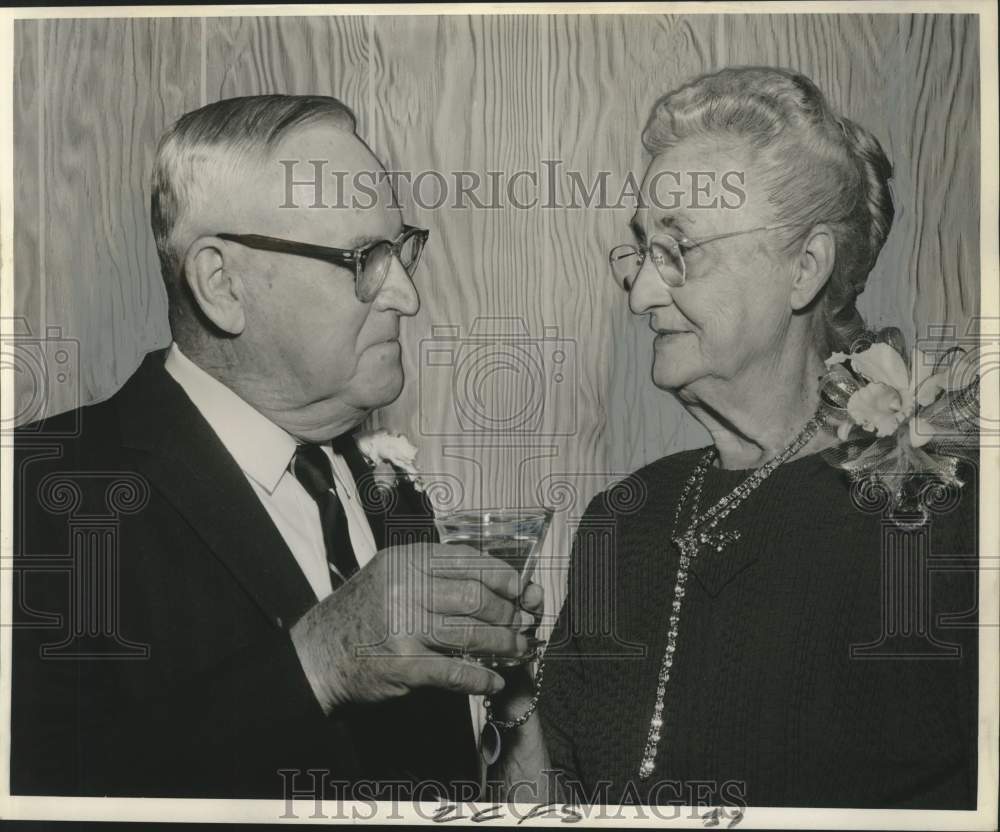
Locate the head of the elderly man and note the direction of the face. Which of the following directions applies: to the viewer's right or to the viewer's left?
to the viewer's right

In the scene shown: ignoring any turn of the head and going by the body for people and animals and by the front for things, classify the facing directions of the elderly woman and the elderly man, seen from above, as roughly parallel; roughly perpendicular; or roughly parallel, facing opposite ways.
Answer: roughly perpendicular

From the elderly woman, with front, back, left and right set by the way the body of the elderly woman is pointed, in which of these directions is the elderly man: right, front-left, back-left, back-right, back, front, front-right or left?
front-right

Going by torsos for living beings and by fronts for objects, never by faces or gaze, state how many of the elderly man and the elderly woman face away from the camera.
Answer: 0

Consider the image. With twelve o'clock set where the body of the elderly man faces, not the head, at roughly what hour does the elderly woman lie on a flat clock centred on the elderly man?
The elderly woman is roughly at 11 o'clock from the elderly man.

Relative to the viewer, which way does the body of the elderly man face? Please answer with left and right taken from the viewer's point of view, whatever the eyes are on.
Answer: facing the viewer and to the right of the viewer
